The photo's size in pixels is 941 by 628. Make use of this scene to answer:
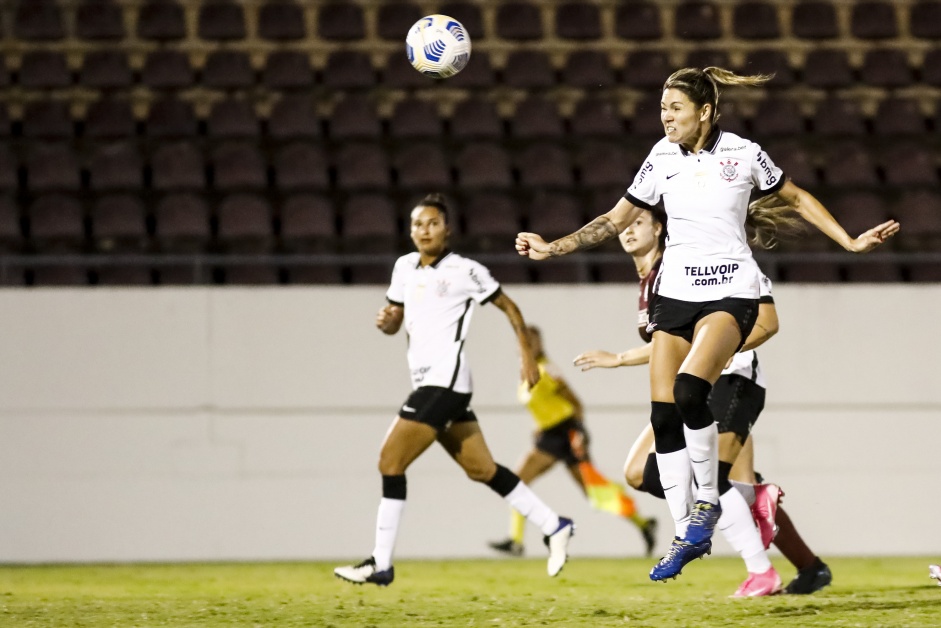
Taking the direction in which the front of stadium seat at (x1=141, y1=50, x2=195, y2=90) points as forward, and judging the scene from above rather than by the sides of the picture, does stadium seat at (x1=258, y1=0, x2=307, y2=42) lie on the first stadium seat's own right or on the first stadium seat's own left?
on the first stadium seat's own left

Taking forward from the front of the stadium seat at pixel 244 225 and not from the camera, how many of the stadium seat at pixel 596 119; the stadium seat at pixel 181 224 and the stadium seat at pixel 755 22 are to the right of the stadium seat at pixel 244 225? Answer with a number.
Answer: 1

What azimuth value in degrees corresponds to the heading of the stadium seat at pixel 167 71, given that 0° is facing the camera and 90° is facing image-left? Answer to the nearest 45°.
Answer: approximately 0°

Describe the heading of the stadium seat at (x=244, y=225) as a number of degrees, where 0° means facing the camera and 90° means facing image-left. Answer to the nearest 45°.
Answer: approximately 0°
